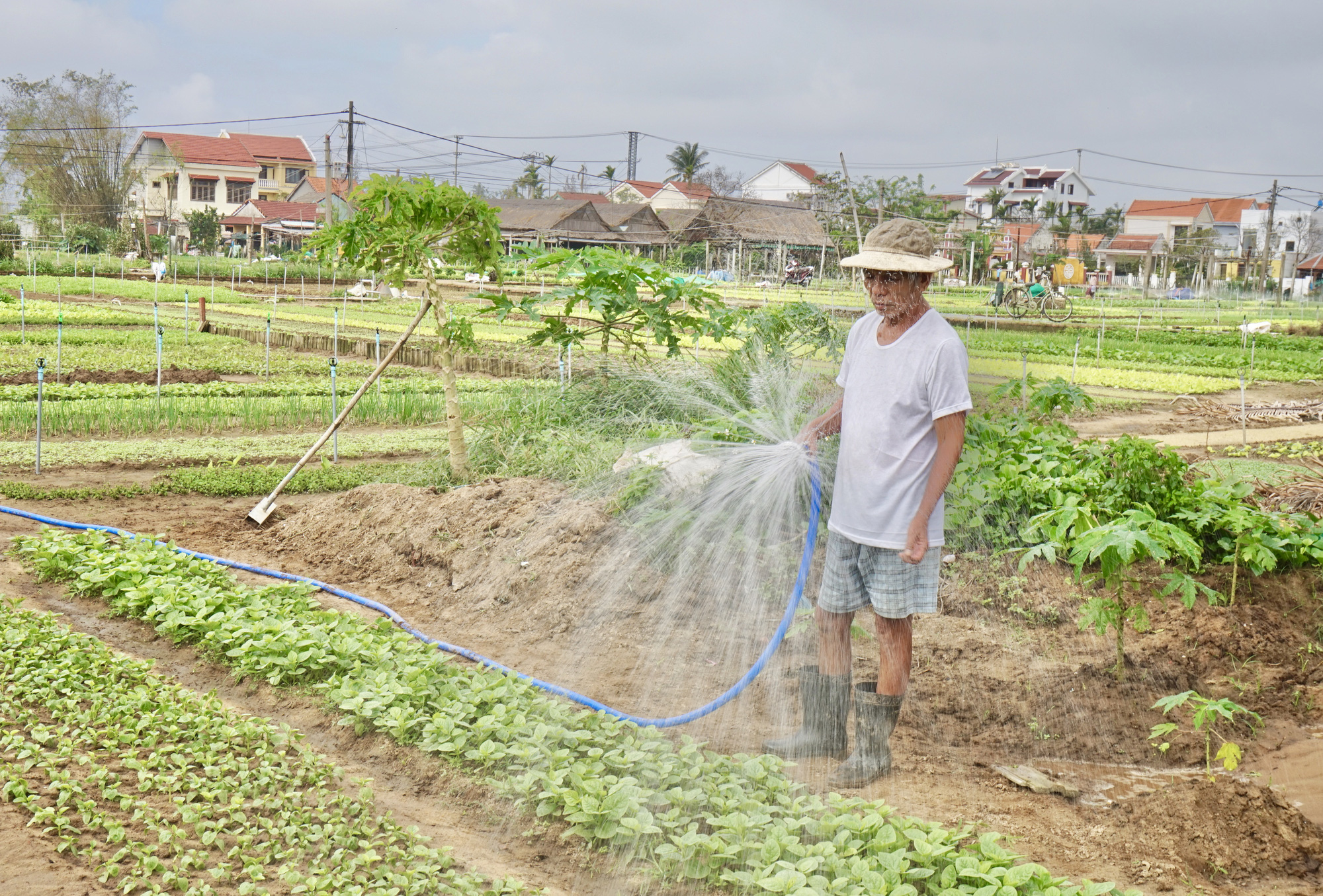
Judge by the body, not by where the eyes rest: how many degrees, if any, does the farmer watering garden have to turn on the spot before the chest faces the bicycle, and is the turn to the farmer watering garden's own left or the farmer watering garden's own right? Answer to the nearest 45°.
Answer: approximately 135° to the farmer watering garden's own right

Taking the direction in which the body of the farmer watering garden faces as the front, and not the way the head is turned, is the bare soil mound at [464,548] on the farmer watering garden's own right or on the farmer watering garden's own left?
on the farmer watering garden's own right

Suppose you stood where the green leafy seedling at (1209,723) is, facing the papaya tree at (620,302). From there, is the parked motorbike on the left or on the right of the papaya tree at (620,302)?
right

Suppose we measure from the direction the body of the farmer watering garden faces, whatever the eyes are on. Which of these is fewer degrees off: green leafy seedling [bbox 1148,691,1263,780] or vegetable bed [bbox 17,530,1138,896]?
the vegetable bed

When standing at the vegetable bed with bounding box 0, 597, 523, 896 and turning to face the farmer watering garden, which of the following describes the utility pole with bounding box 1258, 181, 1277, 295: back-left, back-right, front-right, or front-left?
front-left

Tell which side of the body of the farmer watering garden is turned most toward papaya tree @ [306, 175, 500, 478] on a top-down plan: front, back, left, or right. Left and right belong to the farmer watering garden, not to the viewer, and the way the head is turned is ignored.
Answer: right

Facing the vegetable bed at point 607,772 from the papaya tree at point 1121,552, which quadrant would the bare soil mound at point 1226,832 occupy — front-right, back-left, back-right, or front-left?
front-left

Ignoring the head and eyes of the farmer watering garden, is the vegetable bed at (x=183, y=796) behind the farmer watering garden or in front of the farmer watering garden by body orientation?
in front

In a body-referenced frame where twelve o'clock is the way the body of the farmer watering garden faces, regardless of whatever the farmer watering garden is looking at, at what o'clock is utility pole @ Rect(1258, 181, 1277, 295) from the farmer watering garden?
The utility pole is roughly at 5 o'clock from the farmer watering garden.

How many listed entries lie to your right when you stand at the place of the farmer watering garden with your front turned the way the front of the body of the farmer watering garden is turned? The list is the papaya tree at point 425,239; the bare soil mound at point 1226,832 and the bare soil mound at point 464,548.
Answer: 2

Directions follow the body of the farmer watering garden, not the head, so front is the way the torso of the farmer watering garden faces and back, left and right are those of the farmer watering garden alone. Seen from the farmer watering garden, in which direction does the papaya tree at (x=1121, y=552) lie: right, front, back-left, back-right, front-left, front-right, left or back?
back

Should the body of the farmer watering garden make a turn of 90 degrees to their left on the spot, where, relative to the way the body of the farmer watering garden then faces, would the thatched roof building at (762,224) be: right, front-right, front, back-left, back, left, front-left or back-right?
back-left

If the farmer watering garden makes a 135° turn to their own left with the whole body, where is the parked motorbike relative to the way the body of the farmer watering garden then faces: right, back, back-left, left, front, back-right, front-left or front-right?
left

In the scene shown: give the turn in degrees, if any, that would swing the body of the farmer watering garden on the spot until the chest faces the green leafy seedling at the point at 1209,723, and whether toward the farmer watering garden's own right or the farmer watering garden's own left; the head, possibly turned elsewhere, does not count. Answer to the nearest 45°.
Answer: approximately 135° to the farmer watering garden's own left

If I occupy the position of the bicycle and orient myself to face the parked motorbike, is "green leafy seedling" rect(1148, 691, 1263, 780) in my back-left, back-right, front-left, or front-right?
back-left

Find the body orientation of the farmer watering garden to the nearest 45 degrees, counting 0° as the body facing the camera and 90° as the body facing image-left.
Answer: approximately 45°
